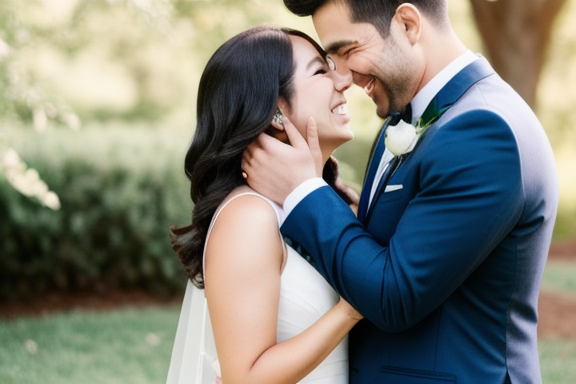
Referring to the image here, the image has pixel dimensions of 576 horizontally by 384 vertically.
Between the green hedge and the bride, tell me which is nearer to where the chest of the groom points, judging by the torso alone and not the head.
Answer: the bride

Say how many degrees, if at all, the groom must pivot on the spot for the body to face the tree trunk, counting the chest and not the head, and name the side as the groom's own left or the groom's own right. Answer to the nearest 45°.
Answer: approximately 90° to the groom's own right

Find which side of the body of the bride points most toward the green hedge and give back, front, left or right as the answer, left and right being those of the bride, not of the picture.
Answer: left

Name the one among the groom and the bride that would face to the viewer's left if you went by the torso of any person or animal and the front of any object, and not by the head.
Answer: the groom

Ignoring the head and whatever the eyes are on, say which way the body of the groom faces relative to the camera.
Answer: to the viewer's left

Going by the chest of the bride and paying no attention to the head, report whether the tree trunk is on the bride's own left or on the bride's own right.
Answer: on the bride's own left

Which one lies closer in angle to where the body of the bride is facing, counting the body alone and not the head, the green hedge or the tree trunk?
the tree trunk

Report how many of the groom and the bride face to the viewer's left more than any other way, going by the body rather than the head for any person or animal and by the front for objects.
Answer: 1

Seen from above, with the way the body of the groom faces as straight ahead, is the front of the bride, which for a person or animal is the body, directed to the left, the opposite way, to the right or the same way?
the opposite way

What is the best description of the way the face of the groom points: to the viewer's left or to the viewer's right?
to the viewer's left

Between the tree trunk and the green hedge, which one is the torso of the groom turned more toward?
the green hedge

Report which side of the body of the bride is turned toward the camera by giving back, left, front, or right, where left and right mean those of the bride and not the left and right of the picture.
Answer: right

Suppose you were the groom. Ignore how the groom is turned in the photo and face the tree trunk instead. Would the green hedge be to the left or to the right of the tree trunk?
left
